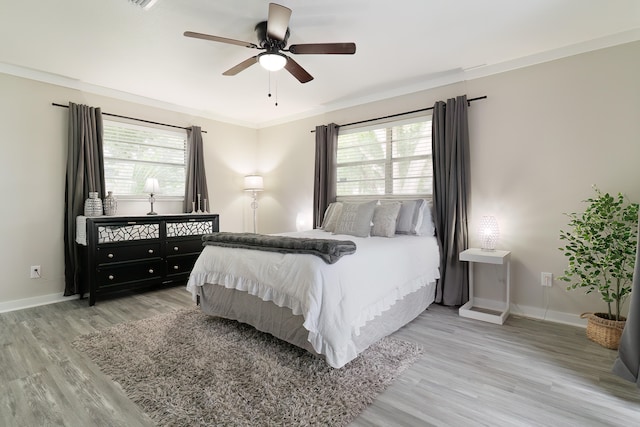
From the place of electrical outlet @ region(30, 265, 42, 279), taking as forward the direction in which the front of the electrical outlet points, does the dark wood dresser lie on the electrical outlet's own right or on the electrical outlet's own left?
on the electrical outlet's own left

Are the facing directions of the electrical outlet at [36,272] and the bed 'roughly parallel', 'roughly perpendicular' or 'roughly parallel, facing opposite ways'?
roughly perpendicular

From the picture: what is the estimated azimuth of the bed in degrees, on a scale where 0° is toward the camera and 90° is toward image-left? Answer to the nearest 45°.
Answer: approximately 45°

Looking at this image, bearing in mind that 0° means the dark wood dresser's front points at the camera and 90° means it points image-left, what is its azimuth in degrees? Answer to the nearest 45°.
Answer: approximately 315°

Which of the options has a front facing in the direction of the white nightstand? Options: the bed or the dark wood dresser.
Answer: the dark wood dresser

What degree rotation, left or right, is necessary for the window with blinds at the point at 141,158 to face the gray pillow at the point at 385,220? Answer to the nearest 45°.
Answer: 0° — it already faces it

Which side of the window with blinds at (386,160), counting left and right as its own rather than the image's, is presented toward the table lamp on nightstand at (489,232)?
left
